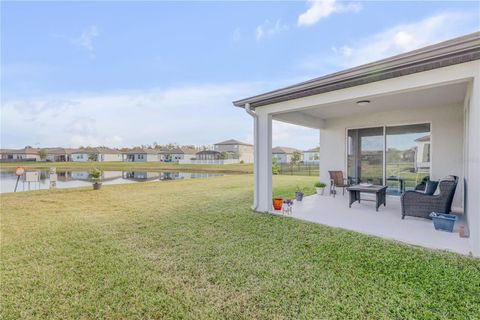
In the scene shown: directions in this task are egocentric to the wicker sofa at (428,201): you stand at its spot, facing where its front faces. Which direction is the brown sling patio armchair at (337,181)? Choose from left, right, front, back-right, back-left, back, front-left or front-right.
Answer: front-right

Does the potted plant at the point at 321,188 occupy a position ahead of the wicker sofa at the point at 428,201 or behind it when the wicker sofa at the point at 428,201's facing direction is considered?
ahead

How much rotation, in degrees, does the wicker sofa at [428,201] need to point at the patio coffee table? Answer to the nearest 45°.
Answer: approximately 45° to its right

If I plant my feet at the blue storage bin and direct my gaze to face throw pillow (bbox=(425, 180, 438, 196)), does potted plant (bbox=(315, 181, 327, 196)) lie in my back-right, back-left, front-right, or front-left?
front-left

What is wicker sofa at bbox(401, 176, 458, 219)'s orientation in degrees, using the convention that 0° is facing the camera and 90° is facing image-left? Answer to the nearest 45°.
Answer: approximately 90°

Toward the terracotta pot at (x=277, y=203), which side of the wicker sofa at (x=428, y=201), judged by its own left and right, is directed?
front

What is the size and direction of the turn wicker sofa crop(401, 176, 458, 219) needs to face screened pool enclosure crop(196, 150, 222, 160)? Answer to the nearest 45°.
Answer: approximately 45° to its right
